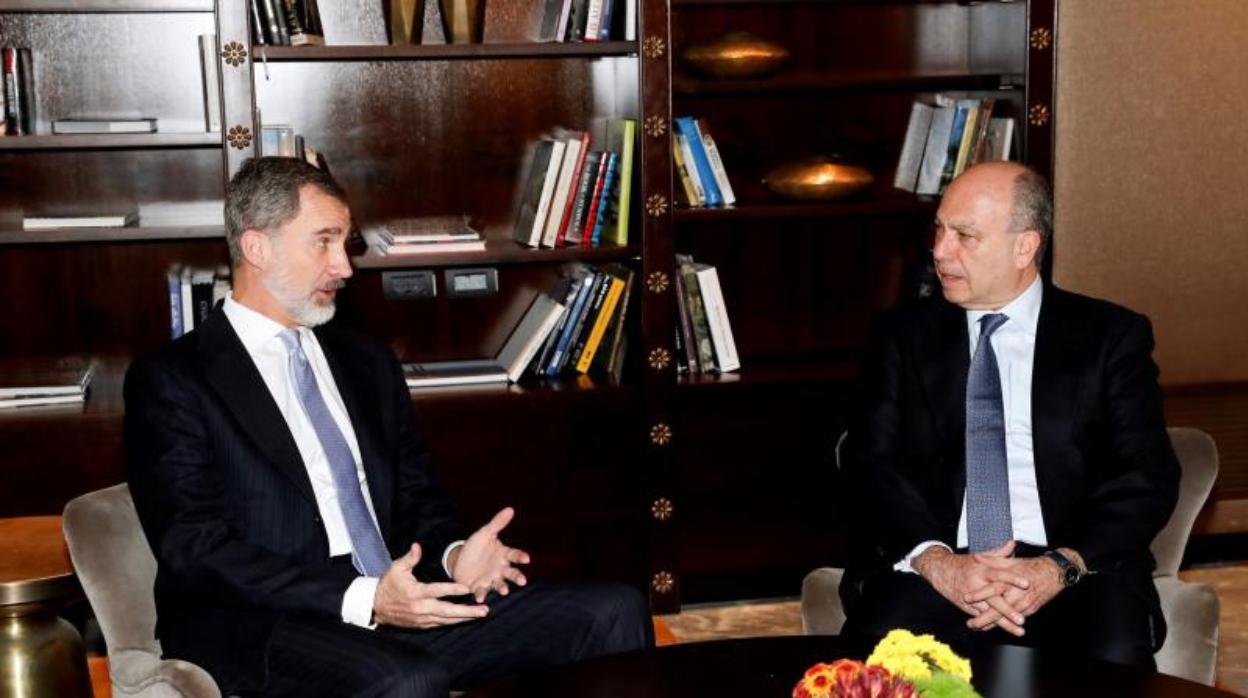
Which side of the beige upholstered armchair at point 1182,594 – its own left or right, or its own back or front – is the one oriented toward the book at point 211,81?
right

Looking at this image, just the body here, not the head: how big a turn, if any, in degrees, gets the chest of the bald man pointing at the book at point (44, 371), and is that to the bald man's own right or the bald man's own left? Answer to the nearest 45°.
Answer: approximately 90° to the bald man's own right

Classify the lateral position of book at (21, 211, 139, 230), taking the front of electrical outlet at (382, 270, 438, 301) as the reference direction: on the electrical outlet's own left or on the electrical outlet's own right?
on the electrical outlet's own right

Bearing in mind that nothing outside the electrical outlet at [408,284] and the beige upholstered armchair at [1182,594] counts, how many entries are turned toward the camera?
2

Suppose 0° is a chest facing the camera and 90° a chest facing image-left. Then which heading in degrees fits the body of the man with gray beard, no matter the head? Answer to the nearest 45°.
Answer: approximately 315°

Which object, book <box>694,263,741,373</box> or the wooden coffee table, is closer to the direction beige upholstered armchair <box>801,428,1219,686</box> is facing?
the wooden coffee table

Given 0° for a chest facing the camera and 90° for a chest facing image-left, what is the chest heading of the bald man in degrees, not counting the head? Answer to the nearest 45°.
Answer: approximately 0°

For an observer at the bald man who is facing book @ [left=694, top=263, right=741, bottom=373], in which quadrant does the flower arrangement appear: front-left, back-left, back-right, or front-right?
back-left

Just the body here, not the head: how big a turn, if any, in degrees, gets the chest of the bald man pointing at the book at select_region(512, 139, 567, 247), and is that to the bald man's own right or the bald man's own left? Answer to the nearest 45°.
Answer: approximately 135° to the bald man's own right
